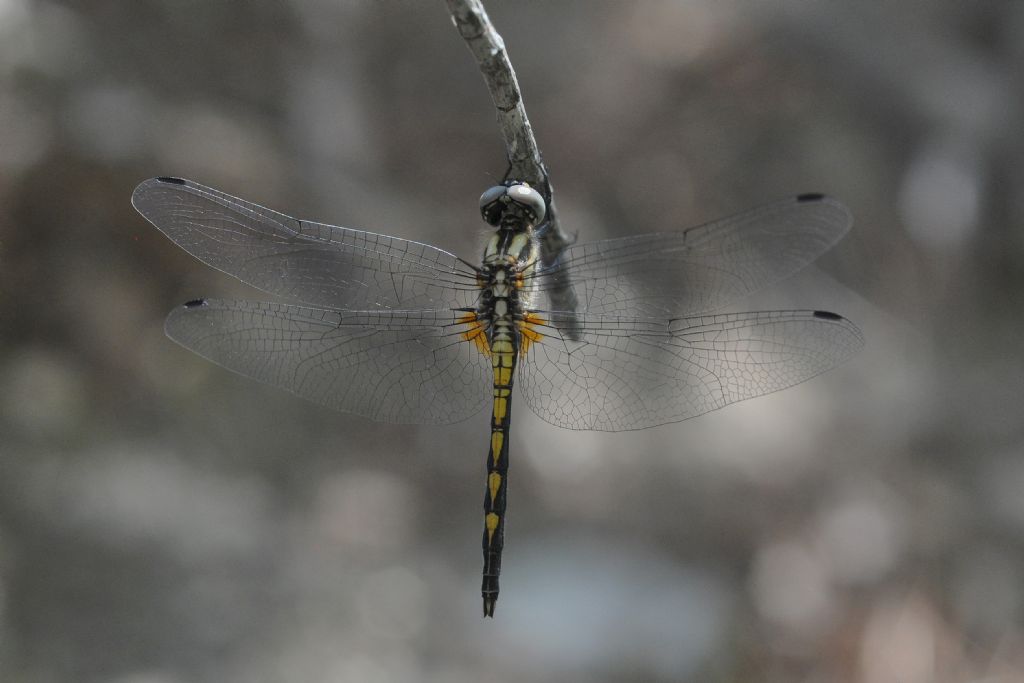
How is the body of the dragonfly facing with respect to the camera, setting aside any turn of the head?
away from the camera
